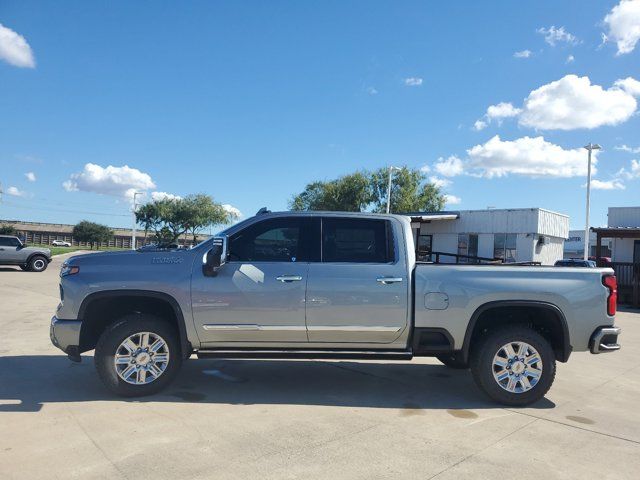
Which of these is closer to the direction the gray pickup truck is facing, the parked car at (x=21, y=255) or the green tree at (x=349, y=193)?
the parked car

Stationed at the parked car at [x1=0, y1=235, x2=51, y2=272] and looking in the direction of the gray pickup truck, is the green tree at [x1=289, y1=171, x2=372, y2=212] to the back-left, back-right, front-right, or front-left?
back-left

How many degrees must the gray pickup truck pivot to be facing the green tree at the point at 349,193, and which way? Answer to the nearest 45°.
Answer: approximately 90° to its right

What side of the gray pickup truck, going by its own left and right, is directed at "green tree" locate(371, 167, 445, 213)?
right

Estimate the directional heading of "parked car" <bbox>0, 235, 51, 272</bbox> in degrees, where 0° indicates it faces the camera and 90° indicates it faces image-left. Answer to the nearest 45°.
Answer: approximately 270°

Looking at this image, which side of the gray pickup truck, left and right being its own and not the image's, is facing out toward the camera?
left

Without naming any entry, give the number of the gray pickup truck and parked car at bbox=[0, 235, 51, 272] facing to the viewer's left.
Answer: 1

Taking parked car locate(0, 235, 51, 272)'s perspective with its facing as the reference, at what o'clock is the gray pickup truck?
The gray pickup truck is roughly at 3 o'clock from the parked car.
